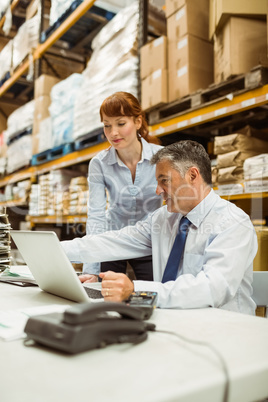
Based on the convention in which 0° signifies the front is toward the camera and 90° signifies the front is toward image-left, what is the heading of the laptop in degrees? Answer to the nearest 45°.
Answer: approximately 225°

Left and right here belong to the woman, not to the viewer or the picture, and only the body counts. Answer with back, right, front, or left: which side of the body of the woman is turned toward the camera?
front

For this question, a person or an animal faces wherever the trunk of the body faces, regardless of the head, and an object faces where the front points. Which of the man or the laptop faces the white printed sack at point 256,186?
the laptop

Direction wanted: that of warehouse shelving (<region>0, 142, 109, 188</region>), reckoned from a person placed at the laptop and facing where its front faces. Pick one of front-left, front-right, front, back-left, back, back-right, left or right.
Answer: front-left

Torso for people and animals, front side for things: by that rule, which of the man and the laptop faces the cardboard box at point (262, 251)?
the laptop

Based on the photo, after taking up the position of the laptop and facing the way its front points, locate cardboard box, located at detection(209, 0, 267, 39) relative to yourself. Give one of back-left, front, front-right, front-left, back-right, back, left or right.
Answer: front

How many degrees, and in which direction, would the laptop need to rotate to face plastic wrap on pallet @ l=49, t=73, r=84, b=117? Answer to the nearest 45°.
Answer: approximately 45° to its left

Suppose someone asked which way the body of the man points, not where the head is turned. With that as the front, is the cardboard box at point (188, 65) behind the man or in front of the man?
behind

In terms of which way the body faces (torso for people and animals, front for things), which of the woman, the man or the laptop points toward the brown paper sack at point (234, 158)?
the laptop

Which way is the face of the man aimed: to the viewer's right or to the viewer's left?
to the viewer's left

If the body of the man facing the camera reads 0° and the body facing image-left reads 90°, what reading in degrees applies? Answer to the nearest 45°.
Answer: approximately 45°
